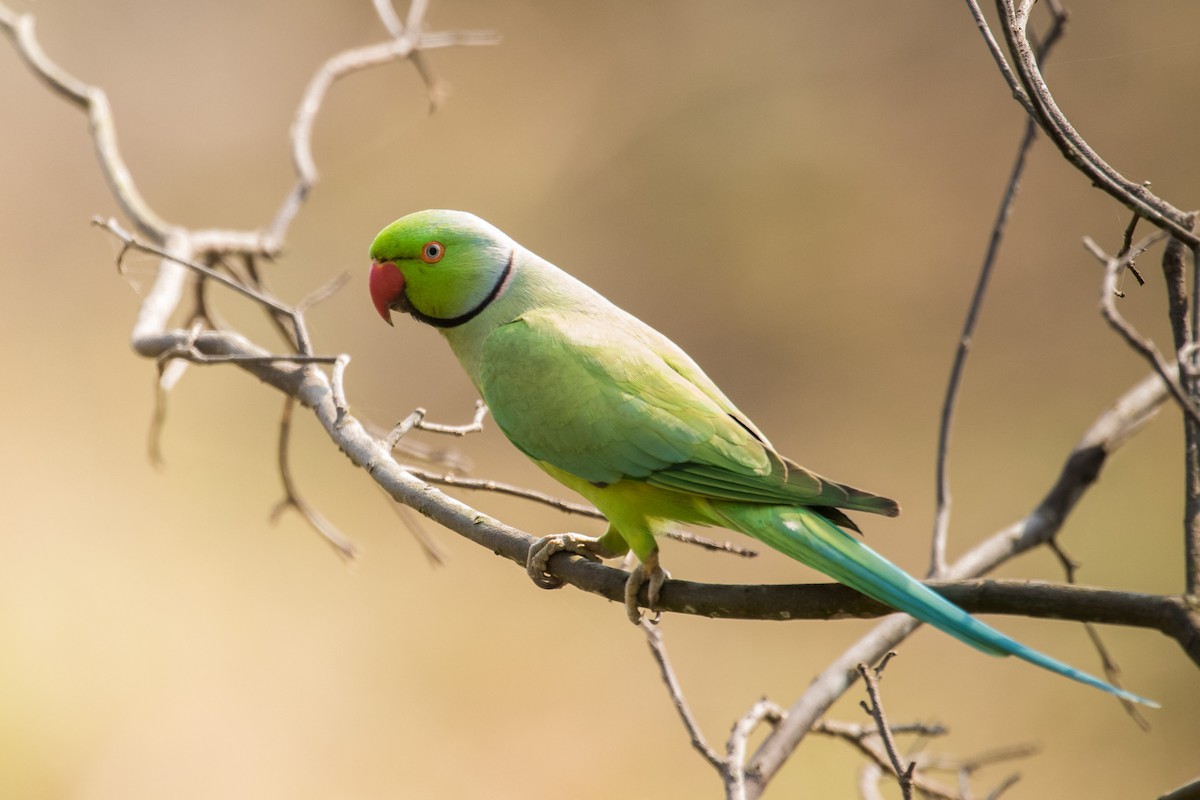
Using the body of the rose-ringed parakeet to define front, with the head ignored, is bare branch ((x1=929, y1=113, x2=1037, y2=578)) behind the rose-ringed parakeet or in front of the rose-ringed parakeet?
behind

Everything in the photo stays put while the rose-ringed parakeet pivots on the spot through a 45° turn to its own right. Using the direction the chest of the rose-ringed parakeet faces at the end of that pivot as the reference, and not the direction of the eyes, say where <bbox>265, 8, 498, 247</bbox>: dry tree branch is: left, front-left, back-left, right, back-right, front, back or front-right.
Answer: front

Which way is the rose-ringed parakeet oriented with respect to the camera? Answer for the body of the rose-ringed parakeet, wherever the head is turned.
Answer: to the viewer's left

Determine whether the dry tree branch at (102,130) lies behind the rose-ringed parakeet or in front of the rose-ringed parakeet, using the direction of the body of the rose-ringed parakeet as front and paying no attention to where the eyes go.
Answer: in front

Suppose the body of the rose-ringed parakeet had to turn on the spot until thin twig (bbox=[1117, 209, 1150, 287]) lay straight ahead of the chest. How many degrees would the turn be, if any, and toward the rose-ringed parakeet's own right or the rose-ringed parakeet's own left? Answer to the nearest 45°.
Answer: approximately 135° to the rose-ringed parakeet's own left

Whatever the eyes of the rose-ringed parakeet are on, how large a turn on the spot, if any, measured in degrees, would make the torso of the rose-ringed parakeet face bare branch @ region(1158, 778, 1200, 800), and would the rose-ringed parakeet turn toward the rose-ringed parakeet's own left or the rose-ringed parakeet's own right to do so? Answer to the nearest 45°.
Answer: approximately 135° to the rose-ringed parakeet's own left
